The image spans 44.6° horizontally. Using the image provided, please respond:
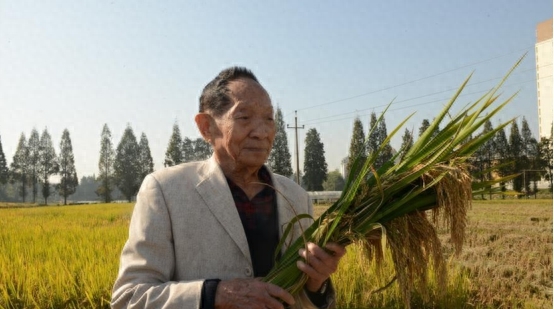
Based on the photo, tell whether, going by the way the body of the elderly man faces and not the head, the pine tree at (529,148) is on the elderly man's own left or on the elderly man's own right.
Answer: on the elderly man's own left

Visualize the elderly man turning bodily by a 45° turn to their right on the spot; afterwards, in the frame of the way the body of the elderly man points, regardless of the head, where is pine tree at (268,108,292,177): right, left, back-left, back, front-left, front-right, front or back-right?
back

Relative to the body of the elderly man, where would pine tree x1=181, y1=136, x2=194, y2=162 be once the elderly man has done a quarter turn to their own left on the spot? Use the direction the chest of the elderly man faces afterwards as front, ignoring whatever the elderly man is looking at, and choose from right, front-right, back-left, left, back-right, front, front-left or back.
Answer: front-left

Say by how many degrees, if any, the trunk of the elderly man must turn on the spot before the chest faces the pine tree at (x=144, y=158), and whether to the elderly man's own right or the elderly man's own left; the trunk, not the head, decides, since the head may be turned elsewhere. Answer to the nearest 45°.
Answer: approximately 135° to the elderly man's own left

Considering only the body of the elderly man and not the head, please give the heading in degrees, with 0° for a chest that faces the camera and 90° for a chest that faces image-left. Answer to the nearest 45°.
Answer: approximately 315°
